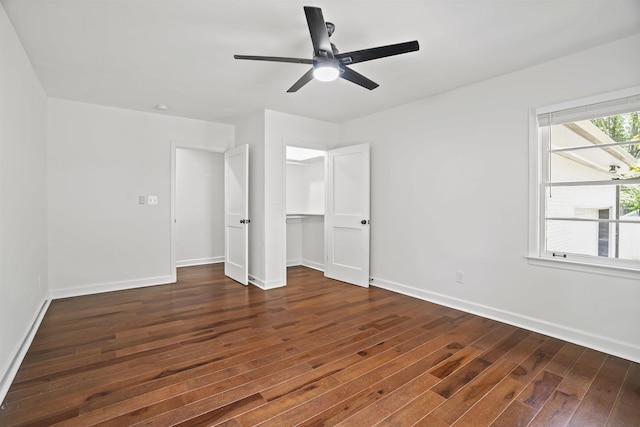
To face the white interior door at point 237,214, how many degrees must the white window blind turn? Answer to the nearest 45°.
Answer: approximately 45° to its right

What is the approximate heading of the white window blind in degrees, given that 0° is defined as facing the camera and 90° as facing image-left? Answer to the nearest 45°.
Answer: approximately 45°

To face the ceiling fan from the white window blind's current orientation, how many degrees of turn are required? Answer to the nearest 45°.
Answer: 0° — it already faces it
